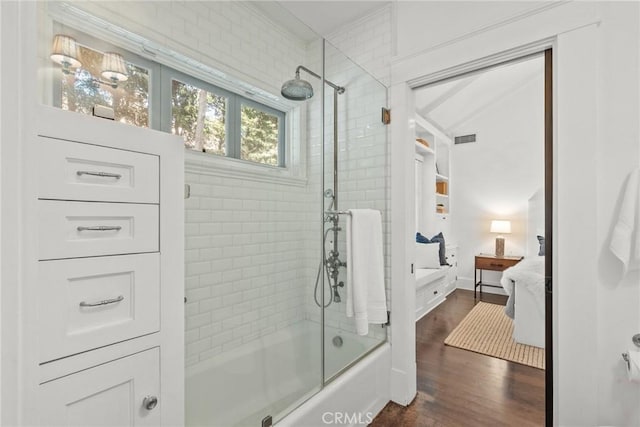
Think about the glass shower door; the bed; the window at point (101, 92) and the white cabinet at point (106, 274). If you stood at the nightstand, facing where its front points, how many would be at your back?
0

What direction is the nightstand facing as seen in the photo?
toward the camera

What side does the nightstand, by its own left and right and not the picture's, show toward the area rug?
front

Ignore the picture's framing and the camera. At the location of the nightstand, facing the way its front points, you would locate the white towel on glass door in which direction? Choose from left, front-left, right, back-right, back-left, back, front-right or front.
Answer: front

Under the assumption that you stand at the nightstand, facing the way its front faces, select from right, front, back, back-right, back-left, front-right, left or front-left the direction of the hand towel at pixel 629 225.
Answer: front

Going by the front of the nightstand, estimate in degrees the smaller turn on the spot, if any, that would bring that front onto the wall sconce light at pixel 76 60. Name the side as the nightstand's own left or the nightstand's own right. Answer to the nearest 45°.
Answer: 0° — it already faces it

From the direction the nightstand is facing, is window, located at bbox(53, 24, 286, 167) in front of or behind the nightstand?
in front

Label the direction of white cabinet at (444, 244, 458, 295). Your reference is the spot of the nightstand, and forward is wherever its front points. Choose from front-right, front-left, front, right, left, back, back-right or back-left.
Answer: right

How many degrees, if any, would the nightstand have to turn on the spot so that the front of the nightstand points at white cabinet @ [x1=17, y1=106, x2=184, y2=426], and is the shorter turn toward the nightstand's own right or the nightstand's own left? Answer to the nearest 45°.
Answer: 0° — it already faces it

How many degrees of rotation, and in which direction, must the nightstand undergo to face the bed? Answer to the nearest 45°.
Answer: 0° — it already faces it

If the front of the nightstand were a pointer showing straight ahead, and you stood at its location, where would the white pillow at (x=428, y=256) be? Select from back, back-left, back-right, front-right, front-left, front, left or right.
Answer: front-right

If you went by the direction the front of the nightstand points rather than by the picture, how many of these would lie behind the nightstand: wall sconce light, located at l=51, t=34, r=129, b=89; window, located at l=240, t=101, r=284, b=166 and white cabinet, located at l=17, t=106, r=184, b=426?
0

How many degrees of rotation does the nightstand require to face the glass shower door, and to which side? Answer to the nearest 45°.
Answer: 0° — it already faces it
